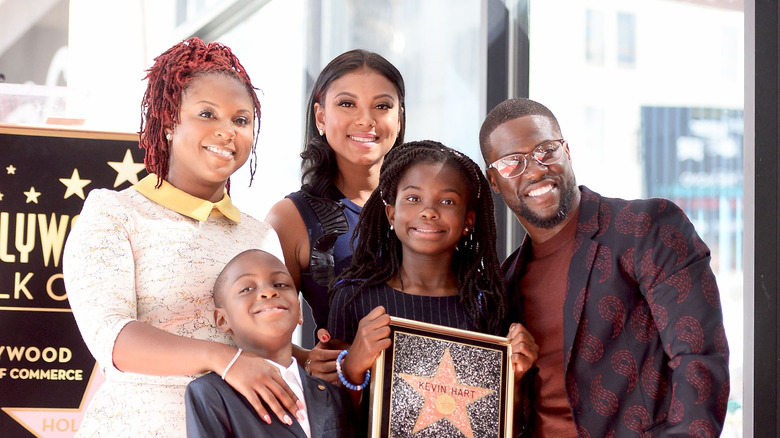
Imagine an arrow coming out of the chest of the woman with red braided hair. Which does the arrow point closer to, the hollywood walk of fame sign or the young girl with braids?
the young girl with braids

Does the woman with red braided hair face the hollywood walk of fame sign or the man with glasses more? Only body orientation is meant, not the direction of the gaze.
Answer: the man with glasses

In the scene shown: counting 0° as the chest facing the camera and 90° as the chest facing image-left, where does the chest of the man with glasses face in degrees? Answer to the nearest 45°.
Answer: approximately 45°

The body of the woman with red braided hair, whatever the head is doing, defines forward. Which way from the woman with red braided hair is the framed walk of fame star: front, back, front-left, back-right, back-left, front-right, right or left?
front-left

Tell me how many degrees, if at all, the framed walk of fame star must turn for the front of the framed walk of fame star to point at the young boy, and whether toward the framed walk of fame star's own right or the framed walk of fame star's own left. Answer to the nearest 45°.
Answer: approximately 90° to the framed walk of fame star's own right

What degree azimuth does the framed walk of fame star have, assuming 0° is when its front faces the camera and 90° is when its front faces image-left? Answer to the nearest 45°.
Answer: approximately 0°

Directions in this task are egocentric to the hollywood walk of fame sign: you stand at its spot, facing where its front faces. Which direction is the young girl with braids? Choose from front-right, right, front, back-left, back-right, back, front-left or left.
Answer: front-left

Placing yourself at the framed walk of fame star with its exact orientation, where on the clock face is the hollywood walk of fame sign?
The hollywood walk of fame sign is roughly at 4 o'clock from the framed walk of fame star.

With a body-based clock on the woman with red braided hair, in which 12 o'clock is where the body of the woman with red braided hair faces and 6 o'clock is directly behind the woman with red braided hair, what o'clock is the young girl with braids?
The young girl with braids is roughly at 10 o'clock from the woman with red braided hair.

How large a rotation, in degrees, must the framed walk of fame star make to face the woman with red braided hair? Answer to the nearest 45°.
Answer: approximately 90° to its right
